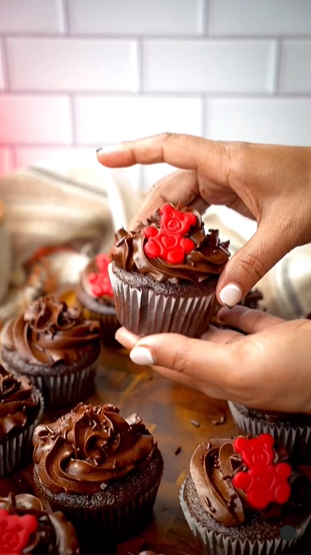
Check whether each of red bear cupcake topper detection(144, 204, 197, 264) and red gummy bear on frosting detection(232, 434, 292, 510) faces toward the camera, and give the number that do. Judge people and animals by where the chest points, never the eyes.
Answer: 2

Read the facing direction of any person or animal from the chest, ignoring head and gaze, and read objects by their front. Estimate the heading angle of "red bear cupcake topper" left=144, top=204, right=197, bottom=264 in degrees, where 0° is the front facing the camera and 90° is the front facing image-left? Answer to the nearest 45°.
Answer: approximately 0°

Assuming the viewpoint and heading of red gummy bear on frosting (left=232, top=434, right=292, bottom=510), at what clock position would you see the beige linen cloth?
The beige linen cloth is roughly at 5 o'clock from the red gummy bear on frosting.

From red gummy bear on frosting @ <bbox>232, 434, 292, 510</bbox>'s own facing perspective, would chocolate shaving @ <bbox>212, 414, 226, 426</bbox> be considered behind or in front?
behind

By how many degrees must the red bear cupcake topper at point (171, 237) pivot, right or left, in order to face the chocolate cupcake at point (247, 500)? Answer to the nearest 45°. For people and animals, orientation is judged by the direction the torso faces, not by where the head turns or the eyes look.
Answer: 0° — it already faces it

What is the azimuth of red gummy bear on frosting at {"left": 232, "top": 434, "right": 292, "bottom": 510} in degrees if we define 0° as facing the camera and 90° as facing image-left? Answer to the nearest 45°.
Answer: approximately 0°

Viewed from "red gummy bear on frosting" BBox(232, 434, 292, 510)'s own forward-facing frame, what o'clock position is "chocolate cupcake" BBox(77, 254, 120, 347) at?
The chocolate cupcake is roughly at 5 o'clock from the red gummy bear on frosting.
